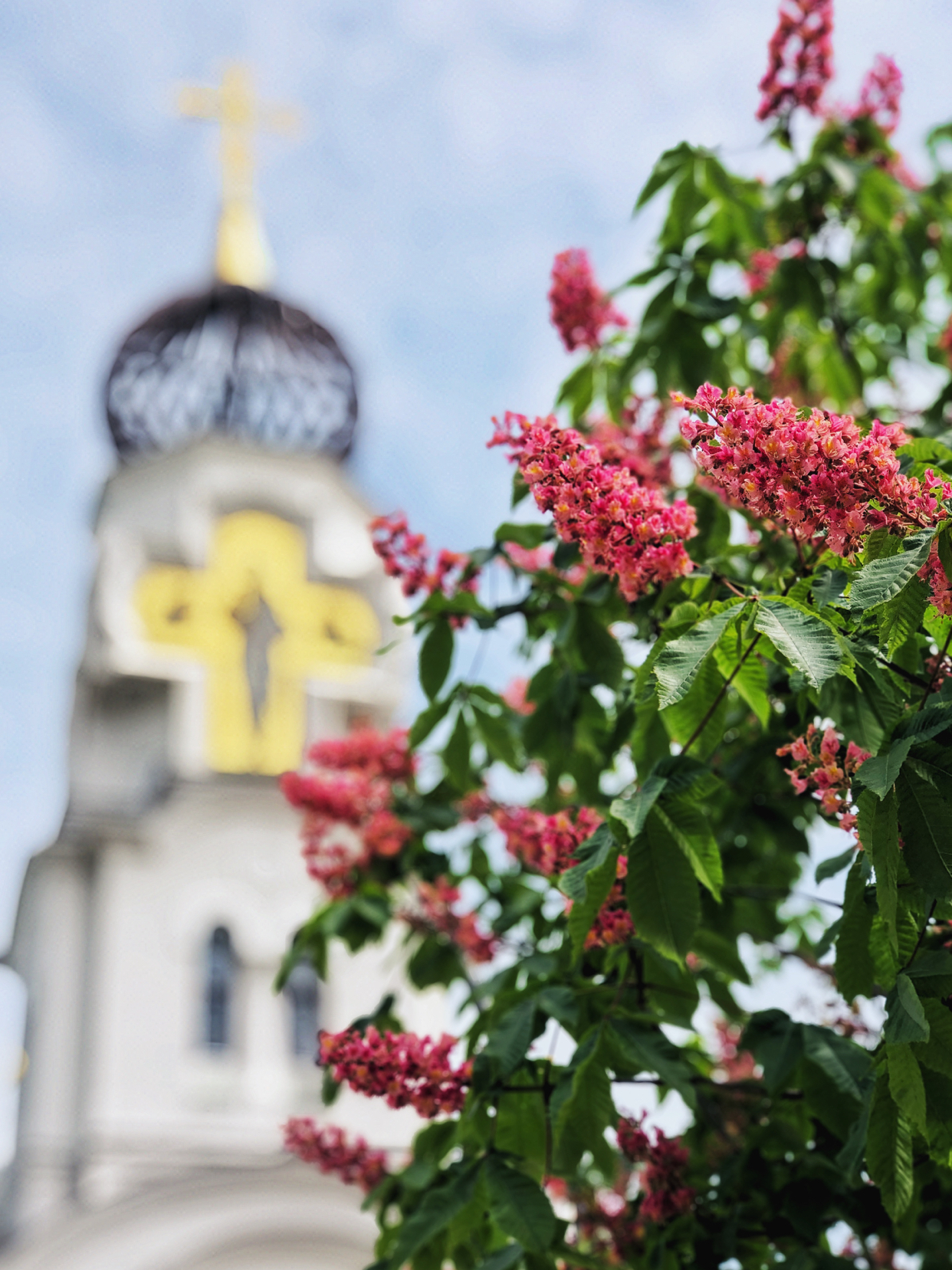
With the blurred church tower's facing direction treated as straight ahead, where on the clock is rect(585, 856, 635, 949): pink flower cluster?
The pink flower cluster is roughly at 12 o'clock from the blurred church tower.

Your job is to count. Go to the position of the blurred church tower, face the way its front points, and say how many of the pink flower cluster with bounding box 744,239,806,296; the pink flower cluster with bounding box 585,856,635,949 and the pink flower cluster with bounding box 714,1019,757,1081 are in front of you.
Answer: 3

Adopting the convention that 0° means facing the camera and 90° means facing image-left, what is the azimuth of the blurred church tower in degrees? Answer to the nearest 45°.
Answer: approximately 0°

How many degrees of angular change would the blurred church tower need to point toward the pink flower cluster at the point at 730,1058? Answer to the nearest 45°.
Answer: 0° — it already faces it

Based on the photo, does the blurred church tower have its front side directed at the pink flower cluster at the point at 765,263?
yes
